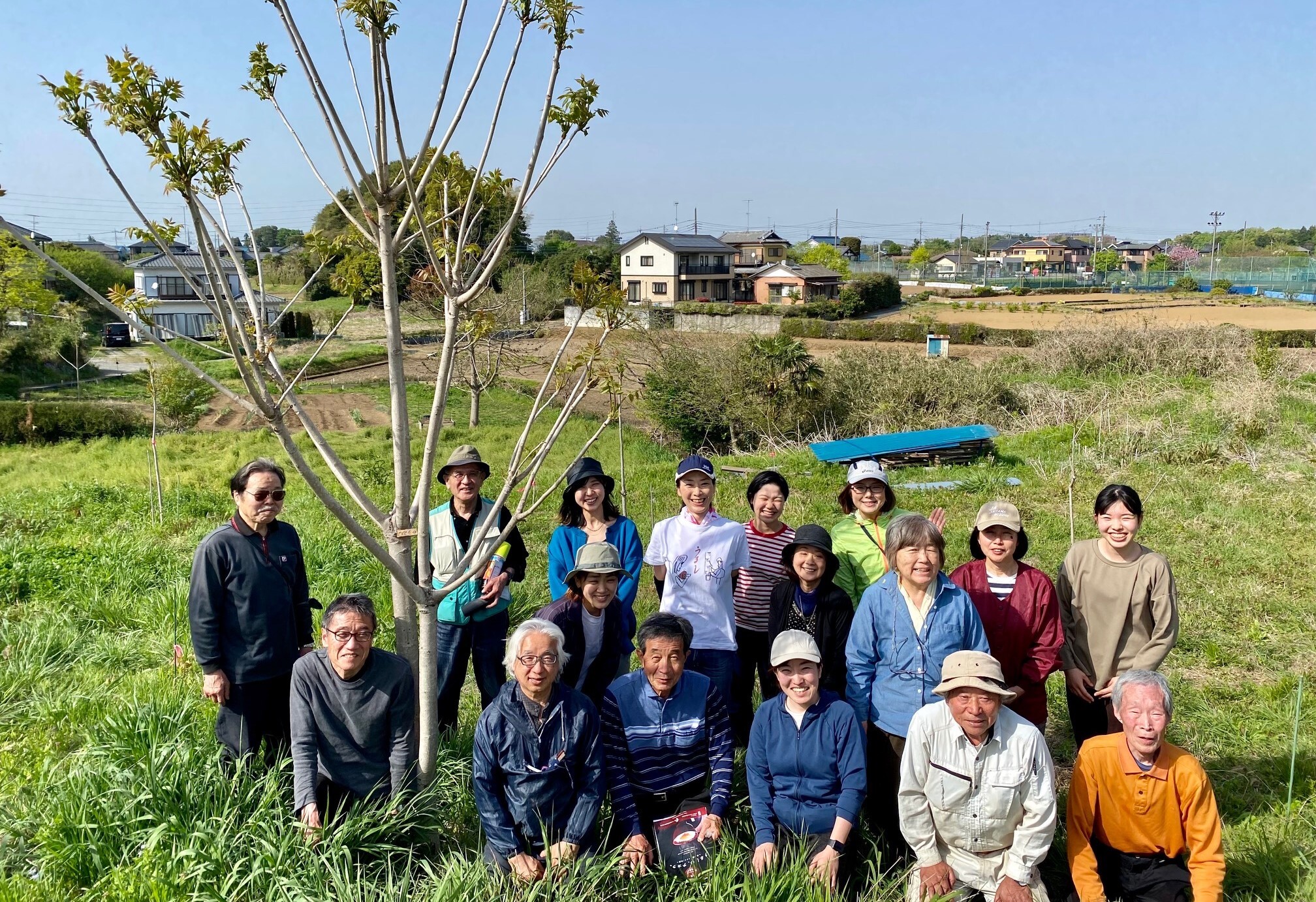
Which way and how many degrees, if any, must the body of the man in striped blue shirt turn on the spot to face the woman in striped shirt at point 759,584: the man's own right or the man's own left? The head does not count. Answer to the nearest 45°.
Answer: approximately 180°

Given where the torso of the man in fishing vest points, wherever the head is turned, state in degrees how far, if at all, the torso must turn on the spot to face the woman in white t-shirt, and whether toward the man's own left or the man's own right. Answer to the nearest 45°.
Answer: approximately 90° to the man's own left

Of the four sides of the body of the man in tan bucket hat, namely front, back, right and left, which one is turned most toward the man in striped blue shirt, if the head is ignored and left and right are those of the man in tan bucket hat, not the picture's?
right

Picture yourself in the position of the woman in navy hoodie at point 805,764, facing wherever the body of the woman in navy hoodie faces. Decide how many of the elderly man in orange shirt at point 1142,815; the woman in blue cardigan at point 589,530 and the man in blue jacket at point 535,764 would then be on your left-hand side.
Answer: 1

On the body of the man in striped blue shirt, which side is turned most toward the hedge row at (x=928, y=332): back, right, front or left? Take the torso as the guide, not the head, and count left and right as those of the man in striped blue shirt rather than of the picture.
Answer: back
